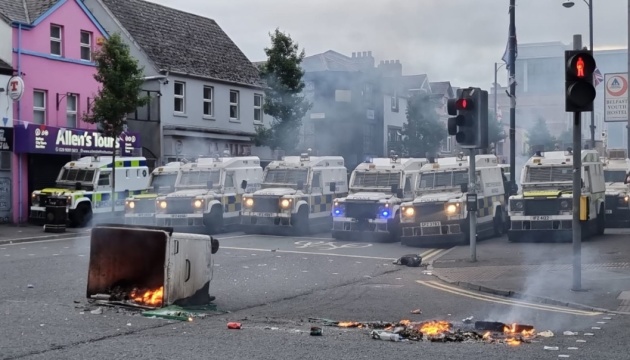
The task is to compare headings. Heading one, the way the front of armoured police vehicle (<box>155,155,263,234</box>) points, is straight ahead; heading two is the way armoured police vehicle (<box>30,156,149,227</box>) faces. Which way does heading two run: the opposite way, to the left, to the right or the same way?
the same way

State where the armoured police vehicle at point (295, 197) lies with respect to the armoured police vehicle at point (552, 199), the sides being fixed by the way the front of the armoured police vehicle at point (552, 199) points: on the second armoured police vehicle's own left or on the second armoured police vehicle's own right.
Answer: on the second armoured police vehicle's own right

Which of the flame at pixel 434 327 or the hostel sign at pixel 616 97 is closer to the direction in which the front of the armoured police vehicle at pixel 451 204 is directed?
the flame

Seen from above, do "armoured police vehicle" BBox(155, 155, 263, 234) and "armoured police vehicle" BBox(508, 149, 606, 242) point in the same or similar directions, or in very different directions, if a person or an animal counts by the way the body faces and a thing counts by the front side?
same or similar directions

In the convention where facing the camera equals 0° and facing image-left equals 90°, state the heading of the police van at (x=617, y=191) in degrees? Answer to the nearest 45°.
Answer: approximately 0°

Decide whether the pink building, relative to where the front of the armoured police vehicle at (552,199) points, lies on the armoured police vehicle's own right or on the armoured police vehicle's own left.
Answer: on the armoured police vehicle's own right

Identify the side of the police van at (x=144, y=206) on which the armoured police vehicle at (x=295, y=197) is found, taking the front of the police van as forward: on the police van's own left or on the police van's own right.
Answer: on the police van's own left

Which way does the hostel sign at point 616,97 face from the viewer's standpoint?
toward the camera

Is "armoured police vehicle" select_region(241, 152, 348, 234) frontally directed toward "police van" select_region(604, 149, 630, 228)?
no

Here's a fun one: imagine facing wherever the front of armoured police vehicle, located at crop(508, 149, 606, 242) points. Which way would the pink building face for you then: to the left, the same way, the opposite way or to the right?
to the left

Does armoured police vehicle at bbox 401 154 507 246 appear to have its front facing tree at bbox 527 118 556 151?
no

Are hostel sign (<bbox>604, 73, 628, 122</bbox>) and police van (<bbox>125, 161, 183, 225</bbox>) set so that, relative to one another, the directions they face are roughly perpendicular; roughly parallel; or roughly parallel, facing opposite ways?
roughly parallel

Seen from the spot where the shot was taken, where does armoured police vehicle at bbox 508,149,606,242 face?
facing the viewer

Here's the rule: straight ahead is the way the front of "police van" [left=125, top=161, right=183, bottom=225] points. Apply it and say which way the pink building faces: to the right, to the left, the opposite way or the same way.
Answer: to the left

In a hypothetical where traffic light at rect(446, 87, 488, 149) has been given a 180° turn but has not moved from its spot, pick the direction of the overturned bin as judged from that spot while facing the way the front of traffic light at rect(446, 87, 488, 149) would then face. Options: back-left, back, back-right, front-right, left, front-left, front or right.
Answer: back

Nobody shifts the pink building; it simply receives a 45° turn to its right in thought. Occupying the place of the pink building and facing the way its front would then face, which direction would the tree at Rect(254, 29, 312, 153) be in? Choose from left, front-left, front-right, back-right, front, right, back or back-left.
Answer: left

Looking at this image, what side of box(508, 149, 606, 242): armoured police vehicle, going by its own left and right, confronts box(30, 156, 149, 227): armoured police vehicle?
right

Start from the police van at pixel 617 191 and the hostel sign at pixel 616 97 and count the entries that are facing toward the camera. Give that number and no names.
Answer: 2

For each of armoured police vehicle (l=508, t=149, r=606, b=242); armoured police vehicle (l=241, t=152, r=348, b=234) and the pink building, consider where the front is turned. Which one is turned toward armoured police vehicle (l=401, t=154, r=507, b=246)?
the pink building

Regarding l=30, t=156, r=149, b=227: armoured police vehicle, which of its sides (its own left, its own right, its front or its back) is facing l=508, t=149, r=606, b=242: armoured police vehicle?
left
